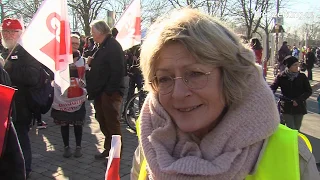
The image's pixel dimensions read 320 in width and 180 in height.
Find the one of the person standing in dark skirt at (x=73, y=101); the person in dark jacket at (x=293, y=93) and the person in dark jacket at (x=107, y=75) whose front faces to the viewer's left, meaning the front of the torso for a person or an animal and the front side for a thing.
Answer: the person in dark jacket at (x=107, y=75)

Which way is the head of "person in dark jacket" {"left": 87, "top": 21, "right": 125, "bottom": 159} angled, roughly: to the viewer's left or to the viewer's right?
to the viewer's left

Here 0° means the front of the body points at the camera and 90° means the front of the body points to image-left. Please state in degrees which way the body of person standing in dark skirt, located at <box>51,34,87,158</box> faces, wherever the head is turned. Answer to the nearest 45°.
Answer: approximately 0°

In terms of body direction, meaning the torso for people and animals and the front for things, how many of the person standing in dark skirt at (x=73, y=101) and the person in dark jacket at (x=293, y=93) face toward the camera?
2

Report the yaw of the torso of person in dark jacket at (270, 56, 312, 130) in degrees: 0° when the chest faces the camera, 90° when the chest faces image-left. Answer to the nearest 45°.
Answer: approximately 0°

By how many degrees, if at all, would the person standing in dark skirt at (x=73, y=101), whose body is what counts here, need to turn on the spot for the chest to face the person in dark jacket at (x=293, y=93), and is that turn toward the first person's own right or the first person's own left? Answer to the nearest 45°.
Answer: approximately 90° to the first person's own left

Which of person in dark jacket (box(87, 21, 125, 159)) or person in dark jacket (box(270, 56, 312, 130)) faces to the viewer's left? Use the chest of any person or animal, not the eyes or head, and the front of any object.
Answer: person in dark jacket (box(87, 21, 125, 159))

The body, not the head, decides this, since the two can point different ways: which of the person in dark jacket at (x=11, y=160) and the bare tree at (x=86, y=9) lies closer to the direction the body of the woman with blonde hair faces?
the person in dark jacket

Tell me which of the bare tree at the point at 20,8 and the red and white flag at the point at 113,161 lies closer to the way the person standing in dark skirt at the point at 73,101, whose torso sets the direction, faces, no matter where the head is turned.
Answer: the red and white flag
